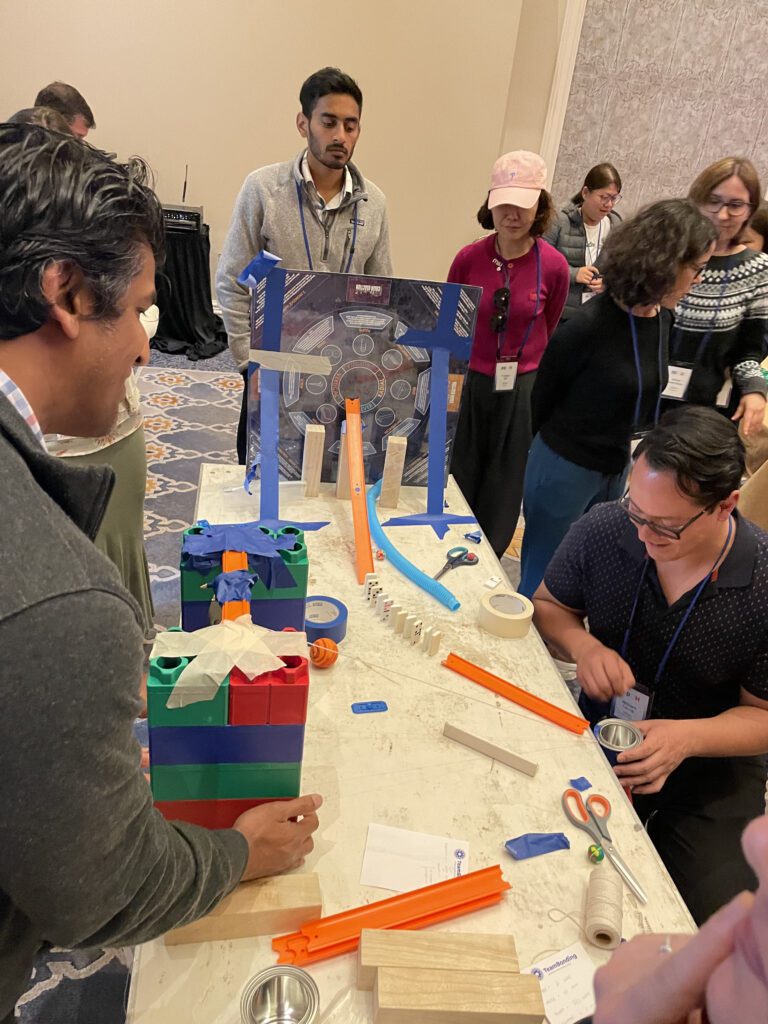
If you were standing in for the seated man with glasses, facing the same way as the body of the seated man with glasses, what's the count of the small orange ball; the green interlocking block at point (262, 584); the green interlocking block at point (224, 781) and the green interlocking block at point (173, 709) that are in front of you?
4

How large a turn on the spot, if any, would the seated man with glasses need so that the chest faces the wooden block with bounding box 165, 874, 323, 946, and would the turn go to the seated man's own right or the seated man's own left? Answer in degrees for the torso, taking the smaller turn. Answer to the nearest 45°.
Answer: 0° — they already face it

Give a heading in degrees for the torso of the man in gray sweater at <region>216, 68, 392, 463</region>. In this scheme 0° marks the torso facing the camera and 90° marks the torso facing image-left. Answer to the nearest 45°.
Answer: approximately 315°

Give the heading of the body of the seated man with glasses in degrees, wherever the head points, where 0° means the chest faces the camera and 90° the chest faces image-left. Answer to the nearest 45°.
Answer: approximately 45°

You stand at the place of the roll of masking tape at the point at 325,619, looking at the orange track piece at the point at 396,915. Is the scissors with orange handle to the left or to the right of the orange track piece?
left

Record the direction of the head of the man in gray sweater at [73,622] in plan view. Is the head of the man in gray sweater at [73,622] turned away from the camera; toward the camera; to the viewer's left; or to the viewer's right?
to the viewer's right

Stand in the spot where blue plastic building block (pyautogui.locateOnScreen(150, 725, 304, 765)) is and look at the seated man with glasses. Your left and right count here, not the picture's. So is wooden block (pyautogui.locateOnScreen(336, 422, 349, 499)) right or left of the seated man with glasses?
left

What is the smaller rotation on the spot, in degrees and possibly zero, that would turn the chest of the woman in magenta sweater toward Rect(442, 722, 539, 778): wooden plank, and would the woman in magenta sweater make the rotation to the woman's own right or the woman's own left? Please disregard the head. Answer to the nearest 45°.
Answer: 0° — they already face it
